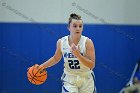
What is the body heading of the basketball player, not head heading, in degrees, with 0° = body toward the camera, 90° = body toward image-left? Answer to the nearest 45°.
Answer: approximately 0°
